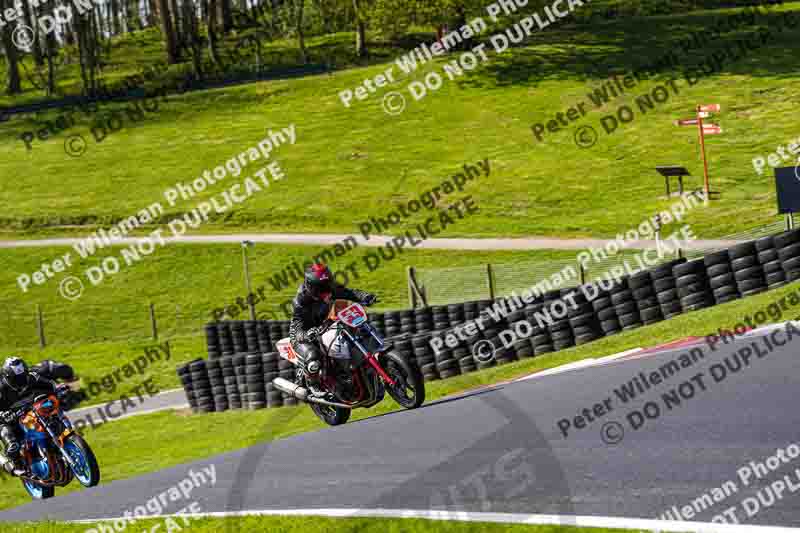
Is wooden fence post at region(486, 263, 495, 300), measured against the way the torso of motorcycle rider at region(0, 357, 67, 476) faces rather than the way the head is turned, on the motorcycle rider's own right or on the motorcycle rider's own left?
on the motorcycle rider's own left

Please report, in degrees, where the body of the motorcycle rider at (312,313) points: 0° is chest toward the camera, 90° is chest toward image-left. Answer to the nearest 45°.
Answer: approximately 315°

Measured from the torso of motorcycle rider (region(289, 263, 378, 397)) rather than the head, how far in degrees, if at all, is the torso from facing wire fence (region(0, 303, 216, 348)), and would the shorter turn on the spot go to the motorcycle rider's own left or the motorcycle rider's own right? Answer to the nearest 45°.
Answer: approximately 135° to the motorcycle rider's own left

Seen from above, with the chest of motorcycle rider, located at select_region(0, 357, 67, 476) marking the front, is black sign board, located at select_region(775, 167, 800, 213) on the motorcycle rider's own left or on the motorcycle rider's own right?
on the motorcycle rider's own left

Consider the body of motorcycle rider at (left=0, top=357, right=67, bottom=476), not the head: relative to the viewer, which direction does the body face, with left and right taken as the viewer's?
facing the viewer and to the right of the viewer

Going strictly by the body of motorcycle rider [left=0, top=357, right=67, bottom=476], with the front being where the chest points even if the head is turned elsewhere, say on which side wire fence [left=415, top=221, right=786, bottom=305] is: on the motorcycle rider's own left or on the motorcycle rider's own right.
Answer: on the motorcycle rider's own left

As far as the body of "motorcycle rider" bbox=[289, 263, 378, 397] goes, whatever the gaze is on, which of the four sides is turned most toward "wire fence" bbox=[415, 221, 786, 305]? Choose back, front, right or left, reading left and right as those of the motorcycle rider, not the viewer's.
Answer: left

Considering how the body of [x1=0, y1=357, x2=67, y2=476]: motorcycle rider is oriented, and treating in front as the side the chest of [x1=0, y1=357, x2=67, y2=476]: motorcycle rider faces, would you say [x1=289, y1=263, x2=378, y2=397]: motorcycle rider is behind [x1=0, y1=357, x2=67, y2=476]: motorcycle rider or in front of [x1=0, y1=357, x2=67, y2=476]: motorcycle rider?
in front

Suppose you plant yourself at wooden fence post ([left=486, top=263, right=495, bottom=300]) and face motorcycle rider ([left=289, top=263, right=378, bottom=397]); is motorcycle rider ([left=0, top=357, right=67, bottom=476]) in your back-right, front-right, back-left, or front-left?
front-right

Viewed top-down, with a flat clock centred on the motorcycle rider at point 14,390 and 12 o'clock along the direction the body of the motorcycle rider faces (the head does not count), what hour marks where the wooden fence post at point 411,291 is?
The wooden fence post is roughly at 9 o'clock from the motorcycle rider.

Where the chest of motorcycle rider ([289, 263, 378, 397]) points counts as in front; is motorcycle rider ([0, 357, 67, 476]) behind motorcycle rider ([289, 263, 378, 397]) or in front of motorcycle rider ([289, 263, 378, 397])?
behind

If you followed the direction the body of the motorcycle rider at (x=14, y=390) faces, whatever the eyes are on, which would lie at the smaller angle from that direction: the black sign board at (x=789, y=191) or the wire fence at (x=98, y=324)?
the black sign board

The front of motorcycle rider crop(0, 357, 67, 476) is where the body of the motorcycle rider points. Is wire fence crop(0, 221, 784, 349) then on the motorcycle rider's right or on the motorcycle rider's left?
on the motorcycle rider's left

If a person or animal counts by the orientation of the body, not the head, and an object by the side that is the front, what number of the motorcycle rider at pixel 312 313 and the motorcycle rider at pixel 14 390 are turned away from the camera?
0

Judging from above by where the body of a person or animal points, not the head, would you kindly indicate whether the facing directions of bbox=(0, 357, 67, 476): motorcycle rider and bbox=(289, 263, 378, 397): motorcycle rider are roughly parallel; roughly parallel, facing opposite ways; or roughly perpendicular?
roughly parallel

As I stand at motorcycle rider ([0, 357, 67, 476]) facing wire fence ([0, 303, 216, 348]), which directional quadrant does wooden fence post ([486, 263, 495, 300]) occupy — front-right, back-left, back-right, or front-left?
front-right

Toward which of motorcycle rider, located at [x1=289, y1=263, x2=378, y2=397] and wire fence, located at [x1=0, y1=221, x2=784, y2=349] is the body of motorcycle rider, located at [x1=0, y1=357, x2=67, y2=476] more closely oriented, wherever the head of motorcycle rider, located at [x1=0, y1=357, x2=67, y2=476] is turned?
the motorcycle rider, located at [x1=289, y1=263, x2=378, y2=397]
